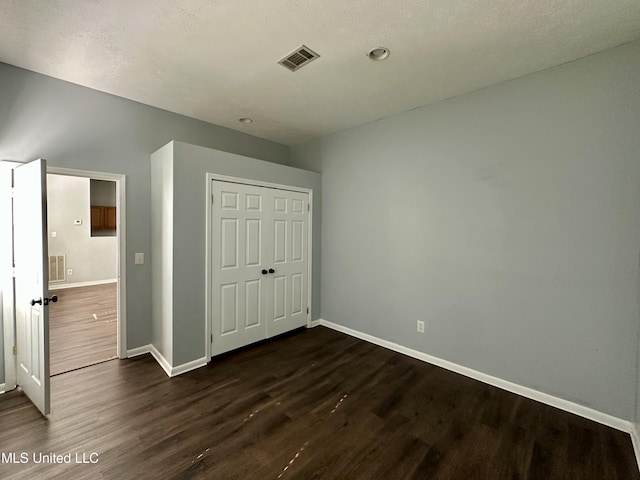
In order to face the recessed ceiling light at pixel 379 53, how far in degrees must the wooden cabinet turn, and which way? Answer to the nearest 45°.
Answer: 0° — it already faces it

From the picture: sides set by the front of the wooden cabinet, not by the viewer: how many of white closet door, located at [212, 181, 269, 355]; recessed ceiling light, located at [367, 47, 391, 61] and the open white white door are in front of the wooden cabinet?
3

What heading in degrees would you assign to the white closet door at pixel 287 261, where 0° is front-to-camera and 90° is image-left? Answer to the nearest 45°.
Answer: approximately 315°

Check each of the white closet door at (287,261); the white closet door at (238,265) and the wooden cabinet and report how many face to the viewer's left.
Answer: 0

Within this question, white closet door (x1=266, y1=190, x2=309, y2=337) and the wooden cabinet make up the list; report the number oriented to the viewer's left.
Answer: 0

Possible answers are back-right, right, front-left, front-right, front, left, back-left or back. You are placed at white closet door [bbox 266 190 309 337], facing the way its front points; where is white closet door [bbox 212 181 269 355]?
right

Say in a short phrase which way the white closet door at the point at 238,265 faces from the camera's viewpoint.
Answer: facing the viewer and to the right of the viewer

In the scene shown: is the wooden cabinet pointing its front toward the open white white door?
yes

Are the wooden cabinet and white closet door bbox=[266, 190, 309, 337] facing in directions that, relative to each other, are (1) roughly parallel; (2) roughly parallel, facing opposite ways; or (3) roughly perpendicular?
roughly parallel

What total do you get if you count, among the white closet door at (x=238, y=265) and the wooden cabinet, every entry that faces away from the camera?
0

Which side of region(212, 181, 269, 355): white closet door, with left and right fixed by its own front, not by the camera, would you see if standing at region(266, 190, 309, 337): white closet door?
left

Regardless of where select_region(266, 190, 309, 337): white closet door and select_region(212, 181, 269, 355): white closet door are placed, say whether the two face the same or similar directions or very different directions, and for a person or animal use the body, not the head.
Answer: same or similar directions

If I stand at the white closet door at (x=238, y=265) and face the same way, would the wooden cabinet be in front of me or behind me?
behind

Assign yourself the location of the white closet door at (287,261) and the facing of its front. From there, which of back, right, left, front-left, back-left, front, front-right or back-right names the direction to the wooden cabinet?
back

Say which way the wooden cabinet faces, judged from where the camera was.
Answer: facing the viewer
